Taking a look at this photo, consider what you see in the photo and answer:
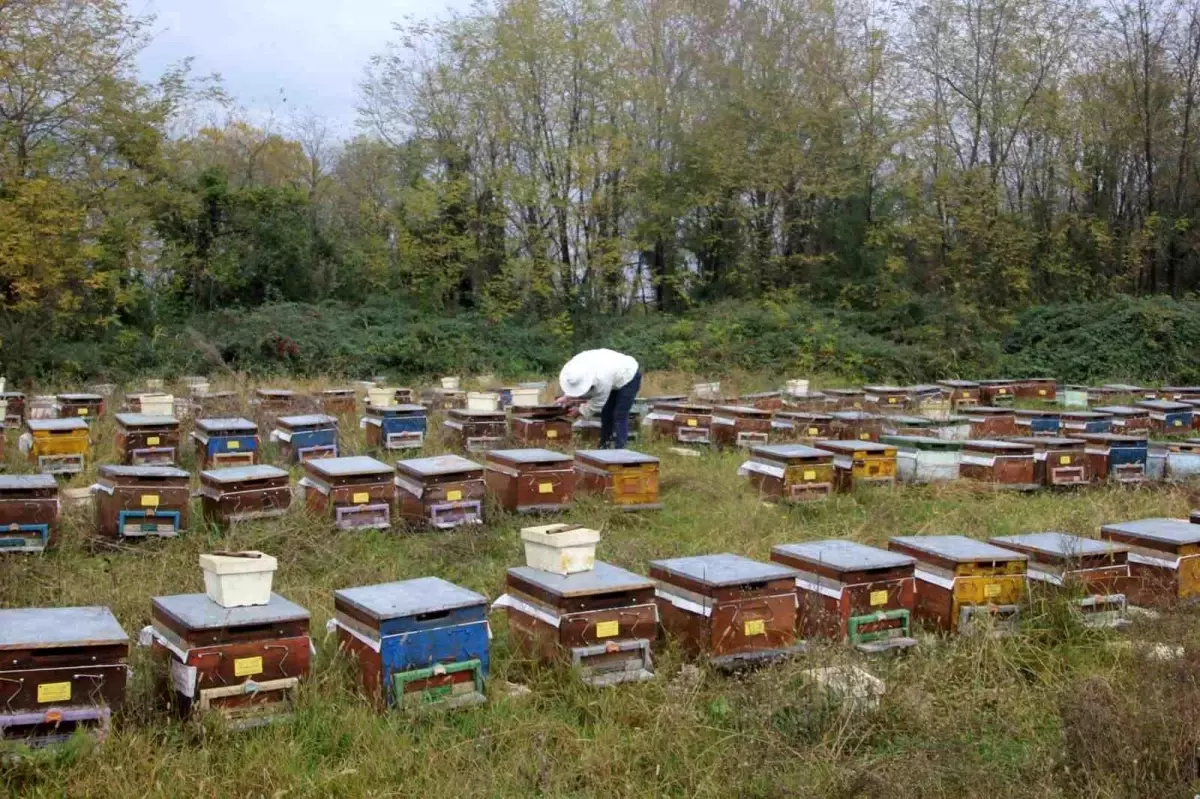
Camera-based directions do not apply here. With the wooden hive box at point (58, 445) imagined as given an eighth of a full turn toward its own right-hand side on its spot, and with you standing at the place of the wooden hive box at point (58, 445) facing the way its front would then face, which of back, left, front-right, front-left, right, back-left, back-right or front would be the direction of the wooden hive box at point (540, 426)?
back-left

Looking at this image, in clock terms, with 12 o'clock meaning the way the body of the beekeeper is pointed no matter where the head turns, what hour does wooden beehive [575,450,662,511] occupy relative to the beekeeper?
The wooden beehive is roughly at 9 o'clock from the beekeeper.

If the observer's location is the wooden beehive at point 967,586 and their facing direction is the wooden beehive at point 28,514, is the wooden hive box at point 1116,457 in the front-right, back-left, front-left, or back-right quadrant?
back-right

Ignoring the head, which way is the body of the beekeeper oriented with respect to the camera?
to the viewer's left

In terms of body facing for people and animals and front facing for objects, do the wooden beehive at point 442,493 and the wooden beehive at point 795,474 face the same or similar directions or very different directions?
same or similar directions

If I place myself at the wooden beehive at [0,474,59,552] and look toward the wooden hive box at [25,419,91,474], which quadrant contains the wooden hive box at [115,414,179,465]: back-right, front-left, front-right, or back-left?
front-right

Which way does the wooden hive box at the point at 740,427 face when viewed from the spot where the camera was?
facing the viewer and to the right of the viewer

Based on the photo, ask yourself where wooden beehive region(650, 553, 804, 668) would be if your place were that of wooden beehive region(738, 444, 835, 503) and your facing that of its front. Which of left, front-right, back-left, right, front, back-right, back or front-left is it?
front-right

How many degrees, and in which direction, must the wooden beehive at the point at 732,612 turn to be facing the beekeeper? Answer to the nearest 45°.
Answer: approximately 135° to its left

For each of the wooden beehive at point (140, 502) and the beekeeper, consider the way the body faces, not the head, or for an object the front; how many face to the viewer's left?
1

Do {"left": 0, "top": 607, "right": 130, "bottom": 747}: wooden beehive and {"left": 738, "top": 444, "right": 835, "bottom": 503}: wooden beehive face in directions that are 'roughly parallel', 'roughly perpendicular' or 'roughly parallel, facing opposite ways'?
roughly parallel

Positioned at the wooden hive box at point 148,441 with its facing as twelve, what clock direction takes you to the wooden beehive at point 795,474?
The wooden beehive is roughly at 10 o'clock from the wooden hive box.

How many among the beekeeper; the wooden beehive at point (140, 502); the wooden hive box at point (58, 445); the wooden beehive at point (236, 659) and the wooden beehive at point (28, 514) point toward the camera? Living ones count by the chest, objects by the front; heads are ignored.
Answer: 4

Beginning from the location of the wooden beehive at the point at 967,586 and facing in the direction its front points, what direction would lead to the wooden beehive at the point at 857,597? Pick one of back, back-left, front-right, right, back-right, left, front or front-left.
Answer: right

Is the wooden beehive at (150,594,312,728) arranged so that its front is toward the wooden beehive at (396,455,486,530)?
no

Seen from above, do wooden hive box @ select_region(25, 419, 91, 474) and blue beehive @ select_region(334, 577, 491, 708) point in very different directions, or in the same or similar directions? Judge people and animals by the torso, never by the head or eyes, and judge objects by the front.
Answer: same or similar directions

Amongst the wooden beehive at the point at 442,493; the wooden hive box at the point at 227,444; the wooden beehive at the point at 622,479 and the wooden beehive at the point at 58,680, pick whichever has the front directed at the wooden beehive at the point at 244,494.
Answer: the wooden hive box

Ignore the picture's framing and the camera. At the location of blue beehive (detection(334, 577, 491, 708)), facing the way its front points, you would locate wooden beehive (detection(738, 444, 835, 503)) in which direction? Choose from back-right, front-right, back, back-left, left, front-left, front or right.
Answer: left

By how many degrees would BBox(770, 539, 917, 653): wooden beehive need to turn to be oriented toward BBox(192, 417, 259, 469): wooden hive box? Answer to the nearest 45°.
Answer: approximately 180°

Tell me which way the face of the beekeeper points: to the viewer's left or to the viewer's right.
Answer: to the viewer's left

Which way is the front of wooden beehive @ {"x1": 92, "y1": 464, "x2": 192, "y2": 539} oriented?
toward the camera

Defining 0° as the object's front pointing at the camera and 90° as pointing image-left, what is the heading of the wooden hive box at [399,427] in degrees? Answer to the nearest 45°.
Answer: approximately 315°

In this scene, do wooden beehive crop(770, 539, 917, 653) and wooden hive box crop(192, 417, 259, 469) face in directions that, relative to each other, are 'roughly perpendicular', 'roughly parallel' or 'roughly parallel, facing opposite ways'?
roughly parallel

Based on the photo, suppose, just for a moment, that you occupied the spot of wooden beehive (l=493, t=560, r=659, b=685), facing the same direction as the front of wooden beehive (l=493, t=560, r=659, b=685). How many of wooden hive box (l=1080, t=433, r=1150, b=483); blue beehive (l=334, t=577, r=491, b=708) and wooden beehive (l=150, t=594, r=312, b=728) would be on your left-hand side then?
1
